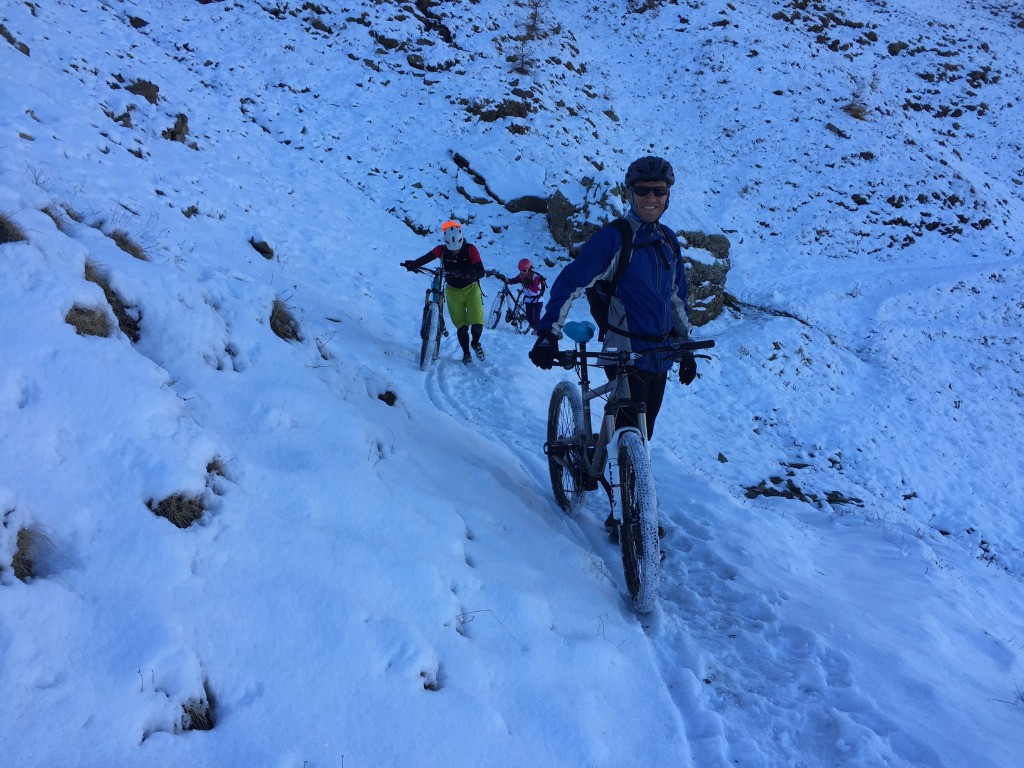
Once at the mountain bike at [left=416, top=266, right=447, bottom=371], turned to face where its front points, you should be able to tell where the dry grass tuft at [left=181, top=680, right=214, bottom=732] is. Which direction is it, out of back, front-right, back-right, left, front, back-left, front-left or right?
front

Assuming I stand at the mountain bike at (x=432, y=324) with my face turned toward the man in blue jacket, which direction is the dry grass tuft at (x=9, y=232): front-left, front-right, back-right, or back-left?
front-right

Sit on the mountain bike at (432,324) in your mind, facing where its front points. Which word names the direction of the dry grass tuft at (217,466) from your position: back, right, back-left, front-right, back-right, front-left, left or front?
front

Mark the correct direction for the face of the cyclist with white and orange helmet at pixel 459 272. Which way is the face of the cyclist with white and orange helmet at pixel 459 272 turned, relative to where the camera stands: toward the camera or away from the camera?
toward the camera

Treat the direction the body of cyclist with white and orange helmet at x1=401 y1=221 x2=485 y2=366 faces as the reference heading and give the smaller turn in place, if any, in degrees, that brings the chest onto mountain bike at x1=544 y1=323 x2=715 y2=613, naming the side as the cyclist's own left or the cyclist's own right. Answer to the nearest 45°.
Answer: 0° — they already face it

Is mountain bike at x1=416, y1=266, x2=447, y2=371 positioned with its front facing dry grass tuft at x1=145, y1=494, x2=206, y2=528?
yes

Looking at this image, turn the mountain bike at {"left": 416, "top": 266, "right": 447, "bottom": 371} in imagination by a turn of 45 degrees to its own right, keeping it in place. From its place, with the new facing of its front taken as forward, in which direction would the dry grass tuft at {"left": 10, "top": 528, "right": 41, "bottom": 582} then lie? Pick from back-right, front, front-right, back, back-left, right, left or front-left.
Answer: front-left

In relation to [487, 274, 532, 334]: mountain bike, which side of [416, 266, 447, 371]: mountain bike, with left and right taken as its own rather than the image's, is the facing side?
back

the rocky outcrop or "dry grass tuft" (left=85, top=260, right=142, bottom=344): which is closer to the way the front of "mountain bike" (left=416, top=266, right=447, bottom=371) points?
the dry grass tuft

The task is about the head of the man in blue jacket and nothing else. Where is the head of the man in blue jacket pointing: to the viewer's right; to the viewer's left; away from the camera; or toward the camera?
toward the camera

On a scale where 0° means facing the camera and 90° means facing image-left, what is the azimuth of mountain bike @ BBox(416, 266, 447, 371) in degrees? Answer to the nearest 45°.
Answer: approximately 0°

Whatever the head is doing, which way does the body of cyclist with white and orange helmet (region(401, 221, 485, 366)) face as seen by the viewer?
toward the camera

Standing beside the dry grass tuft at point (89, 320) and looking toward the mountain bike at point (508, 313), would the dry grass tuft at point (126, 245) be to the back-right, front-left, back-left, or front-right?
front-left
